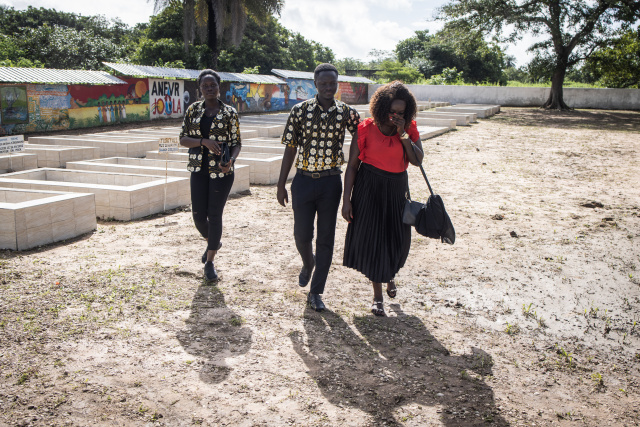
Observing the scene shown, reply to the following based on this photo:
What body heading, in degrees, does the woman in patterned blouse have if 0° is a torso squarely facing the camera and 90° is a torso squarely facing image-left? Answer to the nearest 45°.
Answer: approximately 0°

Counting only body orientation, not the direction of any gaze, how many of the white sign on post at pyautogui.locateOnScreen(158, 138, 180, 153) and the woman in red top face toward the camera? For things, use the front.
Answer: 2

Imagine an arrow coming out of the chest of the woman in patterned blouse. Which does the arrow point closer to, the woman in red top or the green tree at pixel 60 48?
the woman in red top

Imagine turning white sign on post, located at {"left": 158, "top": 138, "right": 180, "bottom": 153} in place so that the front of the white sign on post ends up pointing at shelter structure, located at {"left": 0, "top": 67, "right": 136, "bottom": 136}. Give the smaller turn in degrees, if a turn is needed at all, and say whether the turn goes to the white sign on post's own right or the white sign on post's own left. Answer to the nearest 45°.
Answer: approximately 180°

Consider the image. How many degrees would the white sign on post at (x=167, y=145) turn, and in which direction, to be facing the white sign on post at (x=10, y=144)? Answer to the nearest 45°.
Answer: approximately 90° to its right

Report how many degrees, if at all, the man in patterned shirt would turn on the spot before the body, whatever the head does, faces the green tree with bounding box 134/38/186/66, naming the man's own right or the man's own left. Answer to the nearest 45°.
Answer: approximately 180°

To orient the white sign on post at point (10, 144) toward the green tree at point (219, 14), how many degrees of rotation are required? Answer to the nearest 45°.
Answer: approximately 135° to its left

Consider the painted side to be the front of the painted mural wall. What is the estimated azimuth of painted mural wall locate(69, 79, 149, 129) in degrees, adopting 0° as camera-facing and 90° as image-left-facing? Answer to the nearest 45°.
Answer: approximately 315°

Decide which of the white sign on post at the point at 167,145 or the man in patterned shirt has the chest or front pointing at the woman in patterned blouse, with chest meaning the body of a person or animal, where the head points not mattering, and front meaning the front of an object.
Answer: the white sign on post
